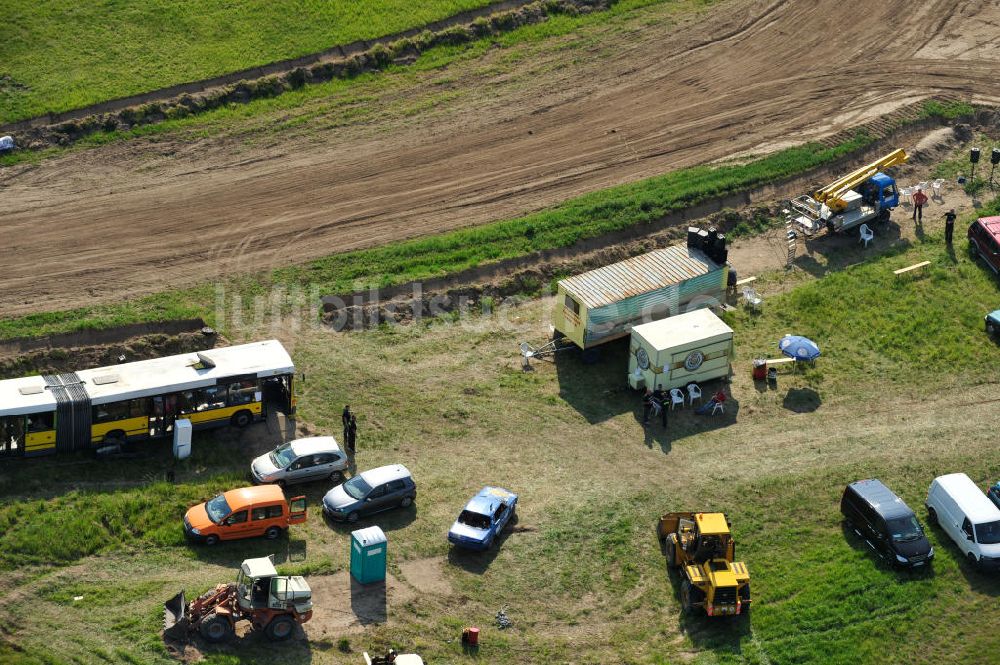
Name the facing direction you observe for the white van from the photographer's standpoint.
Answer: facing the viewer and to the right of the viewer

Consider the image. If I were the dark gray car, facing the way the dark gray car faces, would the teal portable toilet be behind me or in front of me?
in front

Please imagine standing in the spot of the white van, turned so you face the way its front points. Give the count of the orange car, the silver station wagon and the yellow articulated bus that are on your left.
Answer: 0

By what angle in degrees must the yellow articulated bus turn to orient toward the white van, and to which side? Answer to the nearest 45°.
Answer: approximately 45° to its right

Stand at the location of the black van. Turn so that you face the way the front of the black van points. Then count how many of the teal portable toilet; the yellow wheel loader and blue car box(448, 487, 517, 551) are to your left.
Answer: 0

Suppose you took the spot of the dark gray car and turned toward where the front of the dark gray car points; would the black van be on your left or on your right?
on your left

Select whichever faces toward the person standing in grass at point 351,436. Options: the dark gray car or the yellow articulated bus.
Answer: the yellow articulated bus

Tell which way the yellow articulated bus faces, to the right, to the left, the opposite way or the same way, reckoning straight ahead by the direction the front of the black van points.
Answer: to the left

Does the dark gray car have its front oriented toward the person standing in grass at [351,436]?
no

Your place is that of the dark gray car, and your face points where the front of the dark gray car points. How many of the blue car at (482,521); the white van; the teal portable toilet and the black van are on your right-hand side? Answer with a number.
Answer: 0

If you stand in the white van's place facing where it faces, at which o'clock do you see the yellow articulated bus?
The yellow articulated bus is roughly at 4 o'clock from the white van.

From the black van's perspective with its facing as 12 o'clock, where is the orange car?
The orange car is roughly at 4 o'clock from the black van.

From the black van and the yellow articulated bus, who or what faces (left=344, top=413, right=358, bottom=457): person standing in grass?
the yellow articulated bus

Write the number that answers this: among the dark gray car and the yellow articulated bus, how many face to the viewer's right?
1

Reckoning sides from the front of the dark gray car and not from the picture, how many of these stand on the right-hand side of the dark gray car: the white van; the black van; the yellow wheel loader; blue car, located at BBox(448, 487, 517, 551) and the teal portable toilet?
0

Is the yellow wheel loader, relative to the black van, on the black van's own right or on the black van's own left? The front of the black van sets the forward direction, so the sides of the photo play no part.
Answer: on the black van's own right

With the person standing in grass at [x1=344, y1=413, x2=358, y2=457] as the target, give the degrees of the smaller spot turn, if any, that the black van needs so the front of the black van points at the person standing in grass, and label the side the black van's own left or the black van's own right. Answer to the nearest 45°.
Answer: approximately 135° to the black van's own right

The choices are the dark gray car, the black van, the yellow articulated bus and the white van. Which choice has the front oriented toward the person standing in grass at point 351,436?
the yellow articulated bus

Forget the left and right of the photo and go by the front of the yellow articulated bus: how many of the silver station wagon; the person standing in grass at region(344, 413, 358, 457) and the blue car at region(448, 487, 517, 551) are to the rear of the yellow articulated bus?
0

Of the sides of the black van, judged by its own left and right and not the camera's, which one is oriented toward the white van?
left

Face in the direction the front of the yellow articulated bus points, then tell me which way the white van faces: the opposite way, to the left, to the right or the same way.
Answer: to the right

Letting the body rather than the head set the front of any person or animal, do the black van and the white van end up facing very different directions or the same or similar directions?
same or similar directions

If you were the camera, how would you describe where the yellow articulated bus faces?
facing to the right of the viewer
